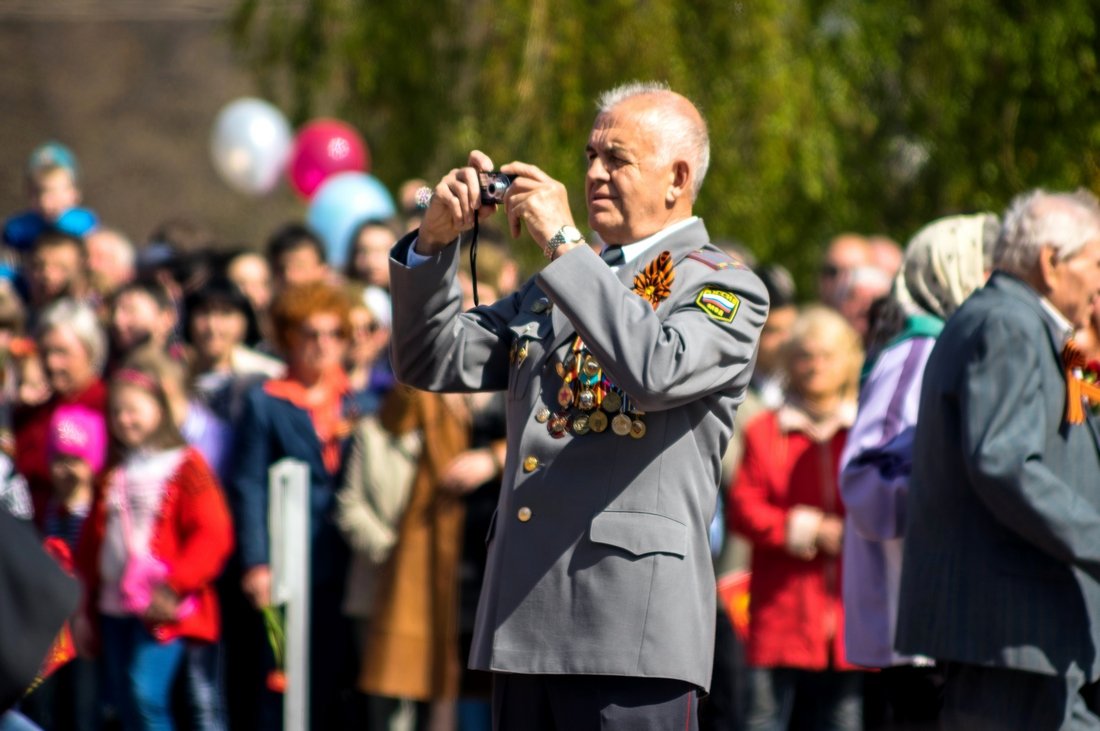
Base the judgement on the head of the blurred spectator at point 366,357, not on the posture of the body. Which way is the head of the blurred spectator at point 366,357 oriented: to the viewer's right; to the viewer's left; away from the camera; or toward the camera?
toward the camera

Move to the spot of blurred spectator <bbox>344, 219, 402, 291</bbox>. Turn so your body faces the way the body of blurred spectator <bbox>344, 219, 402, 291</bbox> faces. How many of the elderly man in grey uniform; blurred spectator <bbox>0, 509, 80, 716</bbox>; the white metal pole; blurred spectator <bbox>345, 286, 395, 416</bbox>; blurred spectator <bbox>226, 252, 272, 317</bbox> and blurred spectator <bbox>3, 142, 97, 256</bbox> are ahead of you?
4

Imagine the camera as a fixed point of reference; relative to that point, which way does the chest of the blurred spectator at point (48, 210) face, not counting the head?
toward the camera

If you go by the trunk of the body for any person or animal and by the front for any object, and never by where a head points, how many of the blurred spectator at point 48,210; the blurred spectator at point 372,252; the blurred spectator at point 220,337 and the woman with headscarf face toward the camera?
3

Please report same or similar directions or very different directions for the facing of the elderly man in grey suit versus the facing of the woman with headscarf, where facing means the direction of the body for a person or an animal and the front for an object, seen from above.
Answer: same or similar directions

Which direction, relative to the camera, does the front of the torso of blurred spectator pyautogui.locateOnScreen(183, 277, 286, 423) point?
toward the camera

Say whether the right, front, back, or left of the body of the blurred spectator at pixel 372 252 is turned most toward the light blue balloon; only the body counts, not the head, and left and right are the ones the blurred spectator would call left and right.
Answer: back

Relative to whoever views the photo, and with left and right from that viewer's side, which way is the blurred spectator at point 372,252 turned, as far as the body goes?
facing the viewer

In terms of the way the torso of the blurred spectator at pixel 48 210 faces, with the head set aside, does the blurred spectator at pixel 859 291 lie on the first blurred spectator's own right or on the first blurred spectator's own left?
on the first blurred spectator's own left

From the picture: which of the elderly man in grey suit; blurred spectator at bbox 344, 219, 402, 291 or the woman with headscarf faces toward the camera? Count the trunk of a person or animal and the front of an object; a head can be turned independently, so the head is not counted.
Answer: the blurred spectator

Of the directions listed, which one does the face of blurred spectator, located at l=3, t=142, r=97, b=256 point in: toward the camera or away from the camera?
toward the camera

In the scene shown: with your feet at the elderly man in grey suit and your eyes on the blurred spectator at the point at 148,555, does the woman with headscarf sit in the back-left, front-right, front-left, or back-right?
front-right

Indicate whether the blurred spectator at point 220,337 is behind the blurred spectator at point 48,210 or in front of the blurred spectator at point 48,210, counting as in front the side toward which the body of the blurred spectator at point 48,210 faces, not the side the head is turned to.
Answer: in front

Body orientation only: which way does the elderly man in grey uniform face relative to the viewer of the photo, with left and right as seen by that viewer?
facing the viewer and to the left of the viewer

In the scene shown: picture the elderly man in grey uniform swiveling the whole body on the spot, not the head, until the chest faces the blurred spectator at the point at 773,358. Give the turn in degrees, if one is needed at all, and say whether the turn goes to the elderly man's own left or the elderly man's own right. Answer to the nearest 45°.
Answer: approximately 135° to the elderly man's own right

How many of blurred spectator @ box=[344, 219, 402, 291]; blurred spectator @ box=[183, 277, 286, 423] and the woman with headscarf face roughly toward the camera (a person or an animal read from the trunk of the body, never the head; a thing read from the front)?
2

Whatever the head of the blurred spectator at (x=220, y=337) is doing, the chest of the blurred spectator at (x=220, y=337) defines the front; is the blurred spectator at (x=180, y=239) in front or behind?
behind
